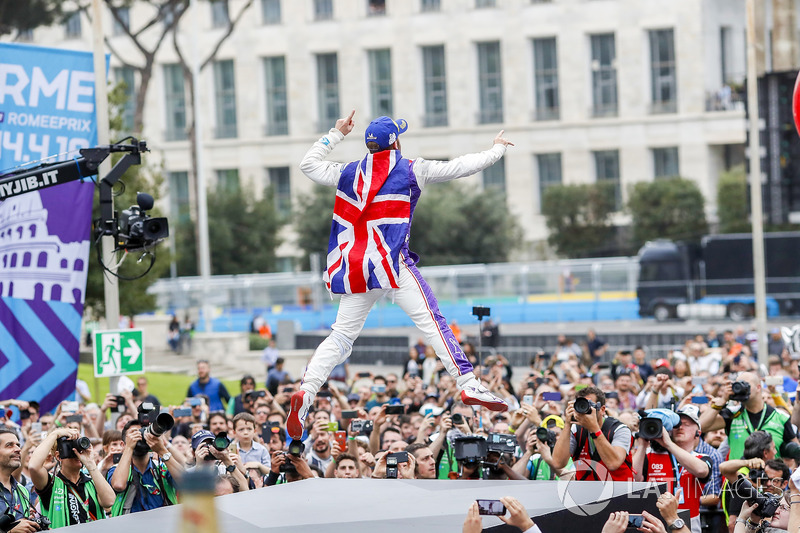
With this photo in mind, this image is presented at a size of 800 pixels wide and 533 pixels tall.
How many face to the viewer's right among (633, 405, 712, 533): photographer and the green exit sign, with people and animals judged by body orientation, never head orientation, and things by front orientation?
0

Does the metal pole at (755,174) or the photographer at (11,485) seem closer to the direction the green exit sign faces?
the photographer

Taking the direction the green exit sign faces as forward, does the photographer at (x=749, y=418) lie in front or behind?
in front

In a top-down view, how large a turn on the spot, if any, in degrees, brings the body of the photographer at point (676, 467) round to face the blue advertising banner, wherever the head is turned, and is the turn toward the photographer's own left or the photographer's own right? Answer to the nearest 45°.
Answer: approximately 90° to the photographer's own right

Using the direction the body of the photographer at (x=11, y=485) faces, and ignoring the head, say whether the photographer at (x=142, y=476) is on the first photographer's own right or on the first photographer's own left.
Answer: on the first photographer's own left

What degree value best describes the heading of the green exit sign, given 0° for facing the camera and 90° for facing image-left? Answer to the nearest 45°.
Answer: approximately 0°

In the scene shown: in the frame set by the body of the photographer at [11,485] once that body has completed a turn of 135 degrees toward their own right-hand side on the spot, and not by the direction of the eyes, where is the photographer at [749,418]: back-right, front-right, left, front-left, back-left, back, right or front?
back

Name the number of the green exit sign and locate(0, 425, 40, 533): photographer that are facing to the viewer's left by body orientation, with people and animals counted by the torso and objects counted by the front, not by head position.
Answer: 0

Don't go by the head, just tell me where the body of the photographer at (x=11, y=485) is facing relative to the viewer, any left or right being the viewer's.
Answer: facing the viewer and to the right of the viewer

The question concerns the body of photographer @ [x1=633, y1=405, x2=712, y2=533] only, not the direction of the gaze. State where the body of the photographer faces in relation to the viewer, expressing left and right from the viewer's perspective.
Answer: facing the viewer and to the left of the viewer

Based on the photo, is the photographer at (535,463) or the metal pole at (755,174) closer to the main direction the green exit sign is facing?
the photographer

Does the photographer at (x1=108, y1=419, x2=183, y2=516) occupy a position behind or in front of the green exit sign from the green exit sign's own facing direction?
in front
